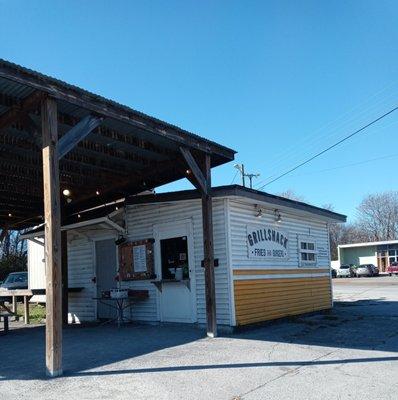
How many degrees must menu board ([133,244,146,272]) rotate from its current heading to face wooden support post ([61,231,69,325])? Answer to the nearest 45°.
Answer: approximately 45° to its right

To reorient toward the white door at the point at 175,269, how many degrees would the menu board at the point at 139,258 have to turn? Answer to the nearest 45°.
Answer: approximately 45° to its left

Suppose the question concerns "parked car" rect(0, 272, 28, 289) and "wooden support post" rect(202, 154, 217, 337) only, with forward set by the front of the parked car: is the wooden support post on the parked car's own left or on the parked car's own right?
on the parked car's own left

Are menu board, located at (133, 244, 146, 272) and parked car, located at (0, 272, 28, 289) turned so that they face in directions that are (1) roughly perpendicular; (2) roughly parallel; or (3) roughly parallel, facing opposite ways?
roughly perpendicular

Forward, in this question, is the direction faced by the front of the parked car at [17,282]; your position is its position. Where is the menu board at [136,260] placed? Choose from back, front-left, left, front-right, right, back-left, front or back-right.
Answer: left

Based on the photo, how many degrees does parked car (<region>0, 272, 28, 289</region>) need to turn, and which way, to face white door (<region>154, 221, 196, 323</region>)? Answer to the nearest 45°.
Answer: approximately 90° to its left

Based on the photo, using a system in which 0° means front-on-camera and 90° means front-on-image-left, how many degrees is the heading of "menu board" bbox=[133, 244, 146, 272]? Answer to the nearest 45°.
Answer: approximately 0°
